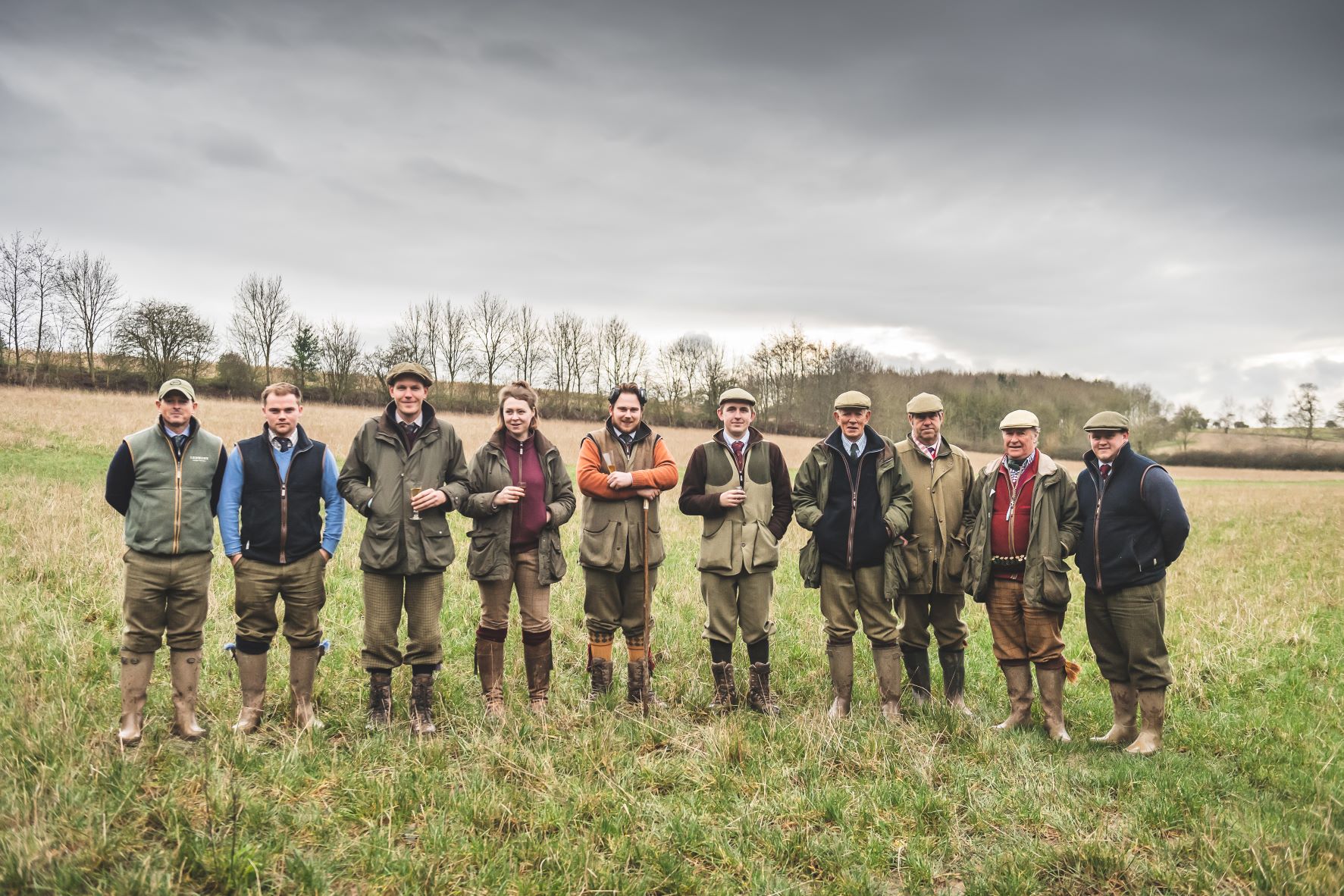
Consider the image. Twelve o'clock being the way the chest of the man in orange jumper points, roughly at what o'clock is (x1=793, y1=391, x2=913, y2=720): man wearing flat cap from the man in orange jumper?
The man wearing flat cap is roughly at 9 o'clock from the man in orange jumper.

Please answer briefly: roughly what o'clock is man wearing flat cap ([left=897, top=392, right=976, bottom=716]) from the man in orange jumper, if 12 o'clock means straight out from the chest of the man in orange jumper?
The man wearing flat cap is roughly at 9 o'clock from the man in orange jumper.

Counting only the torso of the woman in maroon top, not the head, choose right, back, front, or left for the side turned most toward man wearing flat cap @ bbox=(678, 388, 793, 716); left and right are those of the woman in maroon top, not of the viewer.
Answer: left

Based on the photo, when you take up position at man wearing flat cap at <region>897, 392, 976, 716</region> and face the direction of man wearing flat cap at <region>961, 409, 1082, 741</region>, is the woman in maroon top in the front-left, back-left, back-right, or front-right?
back-right

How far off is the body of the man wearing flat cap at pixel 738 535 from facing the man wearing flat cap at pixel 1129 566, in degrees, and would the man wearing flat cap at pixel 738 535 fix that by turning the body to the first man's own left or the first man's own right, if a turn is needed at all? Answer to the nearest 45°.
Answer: approximately 90° to the first man's own left

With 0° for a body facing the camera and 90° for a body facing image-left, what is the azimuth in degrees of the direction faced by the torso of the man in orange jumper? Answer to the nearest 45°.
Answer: approximately 0°
